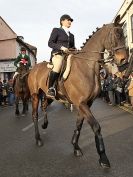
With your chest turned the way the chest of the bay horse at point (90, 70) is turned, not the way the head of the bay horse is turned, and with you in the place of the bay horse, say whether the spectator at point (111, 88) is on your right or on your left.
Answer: on your left

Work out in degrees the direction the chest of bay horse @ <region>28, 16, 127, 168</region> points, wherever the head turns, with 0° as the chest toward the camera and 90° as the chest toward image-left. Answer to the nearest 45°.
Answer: approximately 315°

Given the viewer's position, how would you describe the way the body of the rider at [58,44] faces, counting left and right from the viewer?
facing the viewer and to the right of the viewer

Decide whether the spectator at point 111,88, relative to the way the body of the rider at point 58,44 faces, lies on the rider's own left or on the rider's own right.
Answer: on the rider's own left
